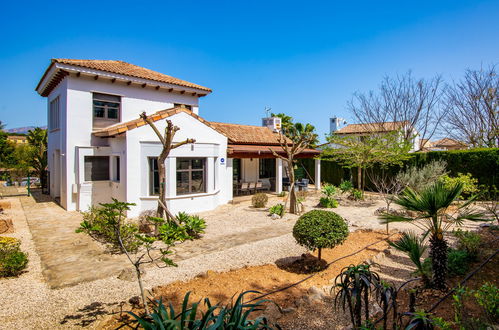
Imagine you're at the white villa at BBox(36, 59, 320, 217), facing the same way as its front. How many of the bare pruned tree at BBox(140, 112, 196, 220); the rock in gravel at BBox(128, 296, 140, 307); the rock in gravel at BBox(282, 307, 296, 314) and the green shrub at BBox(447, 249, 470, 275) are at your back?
0

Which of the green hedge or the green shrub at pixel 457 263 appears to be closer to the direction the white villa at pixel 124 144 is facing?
the green shrub

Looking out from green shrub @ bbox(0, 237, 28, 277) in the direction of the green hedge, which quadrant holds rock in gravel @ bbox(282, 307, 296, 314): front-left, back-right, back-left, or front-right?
front-right

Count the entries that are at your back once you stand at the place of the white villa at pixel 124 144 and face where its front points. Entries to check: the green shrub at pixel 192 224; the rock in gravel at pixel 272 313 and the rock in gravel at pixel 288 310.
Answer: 0

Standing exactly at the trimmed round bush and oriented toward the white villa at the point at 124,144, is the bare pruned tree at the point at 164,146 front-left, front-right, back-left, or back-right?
front-left

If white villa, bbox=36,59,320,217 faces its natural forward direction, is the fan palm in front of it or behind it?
in front

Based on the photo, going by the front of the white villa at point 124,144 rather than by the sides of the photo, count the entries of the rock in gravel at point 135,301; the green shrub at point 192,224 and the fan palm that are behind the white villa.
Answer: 0

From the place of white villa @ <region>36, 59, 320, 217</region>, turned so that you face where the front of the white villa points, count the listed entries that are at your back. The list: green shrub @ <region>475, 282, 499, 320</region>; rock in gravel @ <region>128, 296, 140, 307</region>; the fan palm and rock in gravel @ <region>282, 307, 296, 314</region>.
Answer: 0

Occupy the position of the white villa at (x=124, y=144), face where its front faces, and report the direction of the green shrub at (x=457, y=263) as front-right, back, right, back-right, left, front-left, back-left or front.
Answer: front

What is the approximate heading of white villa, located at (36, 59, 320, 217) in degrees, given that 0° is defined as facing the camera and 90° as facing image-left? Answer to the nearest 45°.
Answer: approximately 315°

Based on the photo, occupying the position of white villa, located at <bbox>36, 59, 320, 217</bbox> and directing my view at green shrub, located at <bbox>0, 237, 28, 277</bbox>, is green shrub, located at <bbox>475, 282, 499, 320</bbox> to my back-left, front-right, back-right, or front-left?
front-left

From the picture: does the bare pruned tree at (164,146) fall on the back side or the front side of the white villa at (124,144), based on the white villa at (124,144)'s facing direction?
on the front side

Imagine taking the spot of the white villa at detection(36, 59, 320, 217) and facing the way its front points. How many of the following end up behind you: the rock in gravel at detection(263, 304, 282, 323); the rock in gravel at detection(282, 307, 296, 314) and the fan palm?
0

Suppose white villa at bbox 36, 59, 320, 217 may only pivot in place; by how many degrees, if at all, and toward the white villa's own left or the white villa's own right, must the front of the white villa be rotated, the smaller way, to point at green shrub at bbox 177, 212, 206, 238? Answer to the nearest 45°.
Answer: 0° — it already faces it

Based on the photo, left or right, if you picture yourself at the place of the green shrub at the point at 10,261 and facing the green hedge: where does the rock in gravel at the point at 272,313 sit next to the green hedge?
right

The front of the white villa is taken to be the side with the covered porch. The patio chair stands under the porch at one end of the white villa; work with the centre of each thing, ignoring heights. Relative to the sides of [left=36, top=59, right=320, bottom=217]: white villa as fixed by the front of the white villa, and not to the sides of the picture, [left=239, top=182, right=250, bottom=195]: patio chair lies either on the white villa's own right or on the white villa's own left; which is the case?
on the white villa's own left

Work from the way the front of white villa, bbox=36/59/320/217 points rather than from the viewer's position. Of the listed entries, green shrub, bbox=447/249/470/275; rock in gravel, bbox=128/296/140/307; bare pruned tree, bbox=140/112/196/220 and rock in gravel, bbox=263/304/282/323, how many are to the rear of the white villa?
0

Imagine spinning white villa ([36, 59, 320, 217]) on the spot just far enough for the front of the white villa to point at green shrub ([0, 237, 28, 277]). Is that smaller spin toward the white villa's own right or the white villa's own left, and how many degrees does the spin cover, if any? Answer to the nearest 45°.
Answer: approximately 45° to the white villa's own right

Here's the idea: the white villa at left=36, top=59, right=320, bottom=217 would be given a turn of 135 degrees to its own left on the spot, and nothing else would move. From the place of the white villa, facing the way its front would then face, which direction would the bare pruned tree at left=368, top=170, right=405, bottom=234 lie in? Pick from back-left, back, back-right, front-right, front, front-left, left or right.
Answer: right

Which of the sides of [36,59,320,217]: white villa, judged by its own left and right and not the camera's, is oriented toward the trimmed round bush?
front

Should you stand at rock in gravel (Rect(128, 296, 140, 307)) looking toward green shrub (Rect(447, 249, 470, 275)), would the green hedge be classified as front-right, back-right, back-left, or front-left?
front-left

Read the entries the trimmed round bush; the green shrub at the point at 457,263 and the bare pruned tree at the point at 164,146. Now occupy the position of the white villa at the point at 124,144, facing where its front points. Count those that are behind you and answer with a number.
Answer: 0
